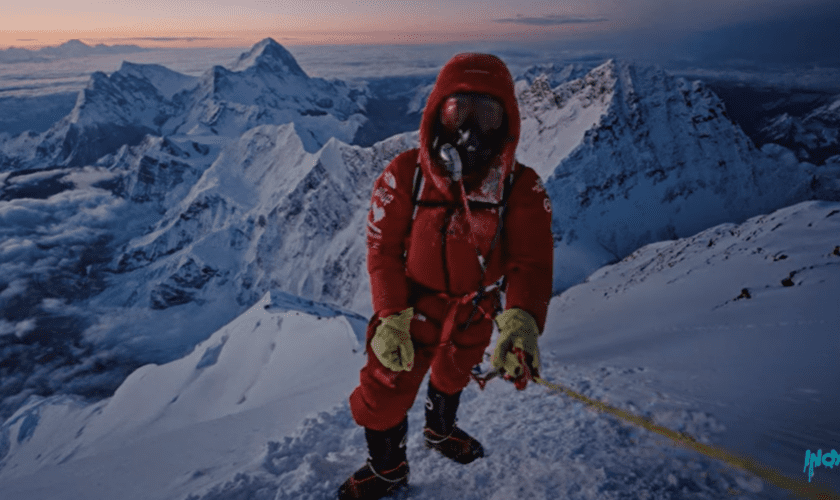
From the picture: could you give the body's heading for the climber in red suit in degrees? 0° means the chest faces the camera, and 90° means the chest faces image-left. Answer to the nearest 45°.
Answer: approximately 0°
